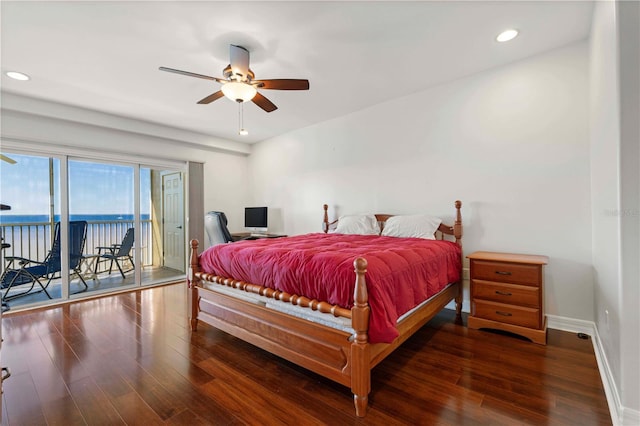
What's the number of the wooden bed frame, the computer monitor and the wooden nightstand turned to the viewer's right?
0

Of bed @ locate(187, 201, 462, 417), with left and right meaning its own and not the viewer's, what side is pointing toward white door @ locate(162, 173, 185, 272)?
right

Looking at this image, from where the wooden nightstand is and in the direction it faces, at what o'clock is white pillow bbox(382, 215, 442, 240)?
The white pillow is roughly at 2 o'clock from the wooden nightstand.

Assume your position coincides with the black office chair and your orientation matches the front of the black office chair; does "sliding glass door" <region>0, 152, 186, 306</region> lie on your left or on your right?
on your left

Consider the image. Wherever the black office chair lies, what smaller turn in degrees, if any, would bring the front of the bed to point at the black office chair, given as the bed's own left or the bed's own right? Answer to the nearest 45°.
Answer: approximately 90° to the bed's own right

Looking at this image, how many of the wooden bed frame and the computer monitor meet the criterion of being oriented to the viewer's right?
0

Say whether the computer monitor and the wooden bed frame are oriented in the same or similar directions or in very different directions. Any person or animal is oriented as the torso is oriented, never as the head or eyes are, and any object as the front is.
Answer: same or similar directions

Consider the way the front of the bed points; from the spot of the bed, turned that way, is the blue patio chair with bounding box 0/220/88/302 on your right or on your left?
on your right

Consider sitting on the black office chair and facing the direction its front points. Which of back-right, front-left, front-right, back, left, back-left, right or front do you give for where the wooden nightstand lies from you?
right

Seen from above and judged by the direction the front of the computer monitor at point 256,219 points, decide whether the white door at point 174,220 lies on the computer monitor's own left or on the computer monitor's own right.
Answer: on the computer monitor's own right

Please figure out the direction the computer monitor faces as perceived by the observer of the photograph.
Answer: facing the viewer and to the left of the viewer

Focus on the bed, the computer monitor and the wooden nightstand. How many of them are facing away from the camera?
0

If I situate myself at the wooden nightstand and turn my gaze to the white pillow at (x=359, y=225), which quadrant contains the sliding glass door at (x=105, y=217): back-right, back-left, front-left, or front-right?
front-left

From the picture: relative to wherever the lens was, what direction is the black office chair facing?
facing away from the viewer and to the right of the viewer

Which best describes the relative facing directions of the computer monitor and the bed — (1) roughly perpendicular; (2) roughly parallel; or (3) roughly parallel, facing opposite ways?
roughly parallel
